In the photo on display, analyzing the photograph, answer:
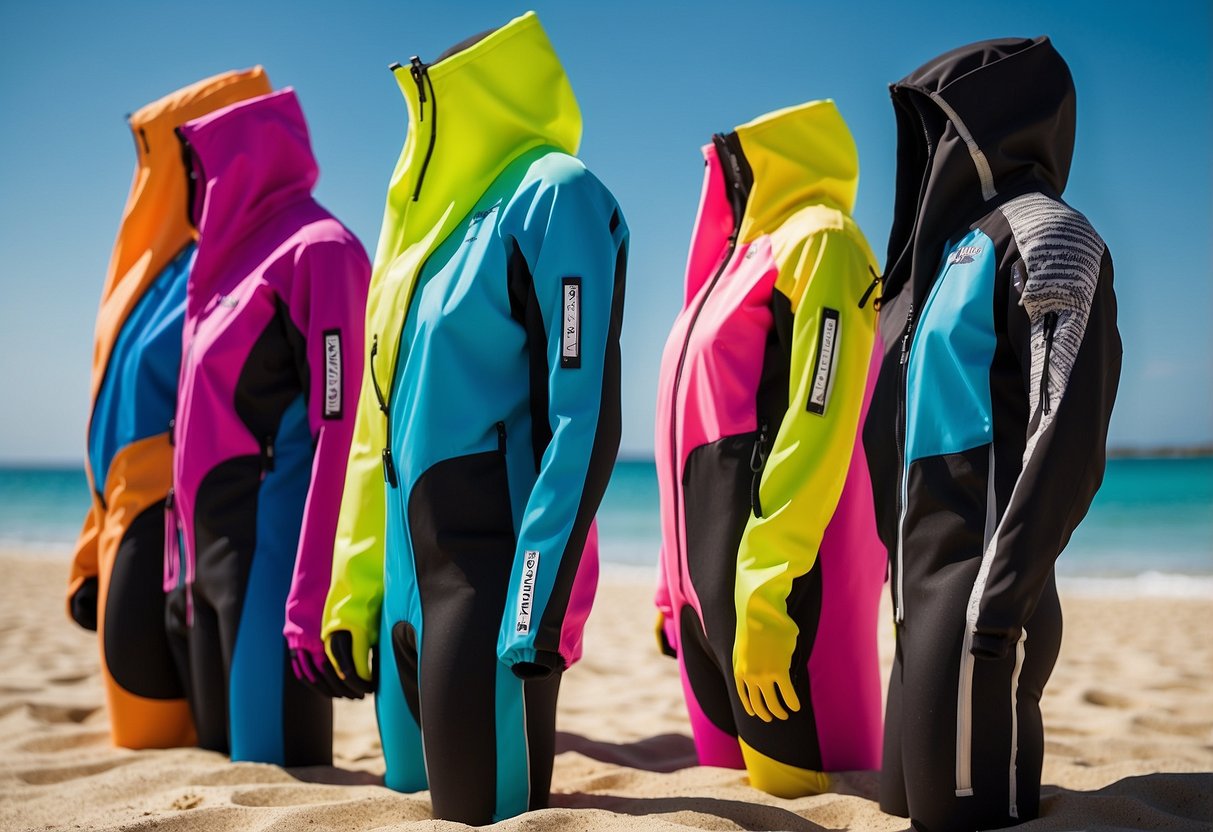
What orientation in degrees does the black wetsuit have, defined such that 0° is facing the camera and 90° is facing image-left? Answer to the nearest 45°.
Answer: approximately 45°
